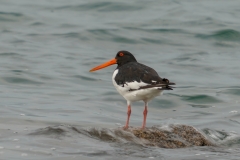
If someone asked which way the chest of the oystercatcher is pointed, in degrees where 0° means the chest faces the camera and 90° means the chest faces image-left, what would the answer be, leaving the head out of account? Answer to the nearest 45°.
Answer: approximately 90°
